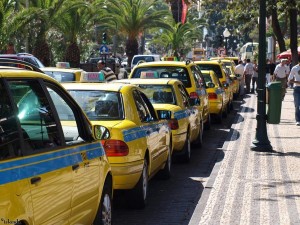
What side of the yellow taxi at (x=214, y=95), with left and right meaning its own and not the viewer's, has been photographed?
back

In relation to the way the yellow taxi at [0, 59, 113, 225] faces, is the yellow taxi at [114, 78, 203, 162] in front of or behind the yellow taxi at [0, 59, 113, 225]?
in front

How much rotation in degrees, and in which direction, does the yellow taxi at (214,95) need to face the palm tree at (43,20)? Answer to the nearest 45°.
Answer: approximately 45° to its left

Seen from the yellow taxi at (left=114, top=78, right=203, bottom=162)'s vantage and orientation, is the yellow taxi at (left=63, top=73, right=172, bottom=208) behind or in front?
behind

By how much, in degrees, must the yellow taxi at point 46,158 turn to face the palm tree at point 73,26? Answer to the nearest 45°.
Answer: approximately 45° to its left

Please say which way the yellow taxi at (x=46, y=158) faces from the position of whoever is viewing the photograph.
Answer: facing away from the viewer and to the right of the viewer

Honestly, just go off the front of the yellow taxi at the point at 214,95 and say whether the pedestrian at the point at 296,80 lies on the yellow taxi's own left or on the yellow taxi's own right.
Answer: on the yellow taxi's own right

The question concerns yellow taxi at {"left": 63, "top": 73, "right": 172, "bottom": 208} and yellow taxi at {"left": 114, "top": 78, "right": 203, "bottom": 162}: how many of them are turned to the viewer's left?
0

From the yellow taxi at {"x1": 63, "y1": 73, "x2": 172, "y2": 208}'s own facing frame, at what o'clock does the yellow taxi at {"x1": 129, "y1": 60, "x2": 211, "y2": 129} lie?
the yellow taxi at {"x1": 129, "y1": 60, "x2": 211, "y2": 129} is roughly at 11 o'clock from the yellow taxi at {"x1": 63, "y1": 73, "x2": 172, "y2": 208}.

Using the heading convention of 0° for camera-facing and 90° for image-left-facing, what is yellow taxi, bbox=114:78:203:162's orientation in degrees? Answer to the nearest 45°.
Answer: approximately 225°

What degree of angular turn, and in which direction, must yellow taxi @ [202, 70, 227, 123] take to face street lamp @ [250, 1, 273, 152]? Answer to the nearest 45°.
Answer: approximately 180°
